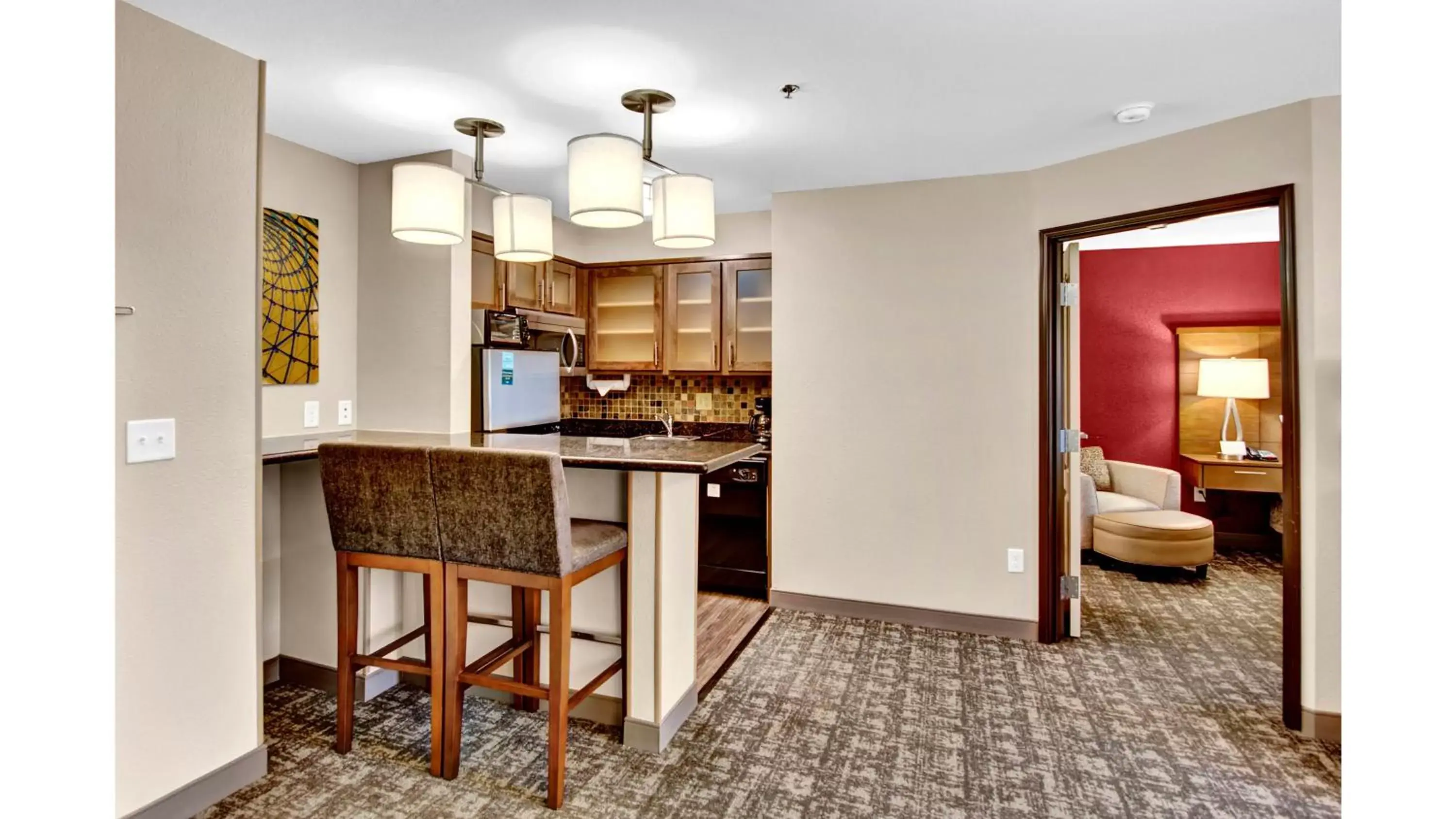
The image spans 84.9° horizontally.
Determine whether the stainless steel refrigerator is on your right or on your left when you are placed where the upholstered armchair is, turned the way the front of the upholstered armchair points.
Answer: on your right

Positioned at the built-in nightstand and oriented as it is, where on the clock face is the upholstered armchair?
The upholstered armchair is roughly at 2 o'clock from the built-in nightstand.

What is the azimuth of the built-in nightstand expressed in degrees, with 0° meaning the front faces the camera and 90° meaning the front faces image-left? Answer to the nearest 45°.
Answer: approximately 0°

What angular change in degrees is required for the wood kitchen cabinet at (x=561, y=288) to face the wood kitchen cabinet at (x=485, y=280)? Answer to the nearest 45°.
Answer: approximately 90° to its right

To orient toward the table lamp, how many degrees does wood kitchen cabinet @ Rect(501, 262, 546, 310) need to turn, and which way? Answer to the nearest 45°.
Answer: approximately 45° to its left

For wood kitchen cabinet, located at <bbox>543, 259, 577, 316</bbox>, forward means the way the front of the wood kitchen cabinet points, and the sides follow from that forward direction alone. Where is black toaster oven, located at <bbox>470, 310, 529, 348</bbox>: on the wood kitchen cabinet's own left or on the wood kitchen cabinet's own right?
on the wood kitchen cabinet's own right
